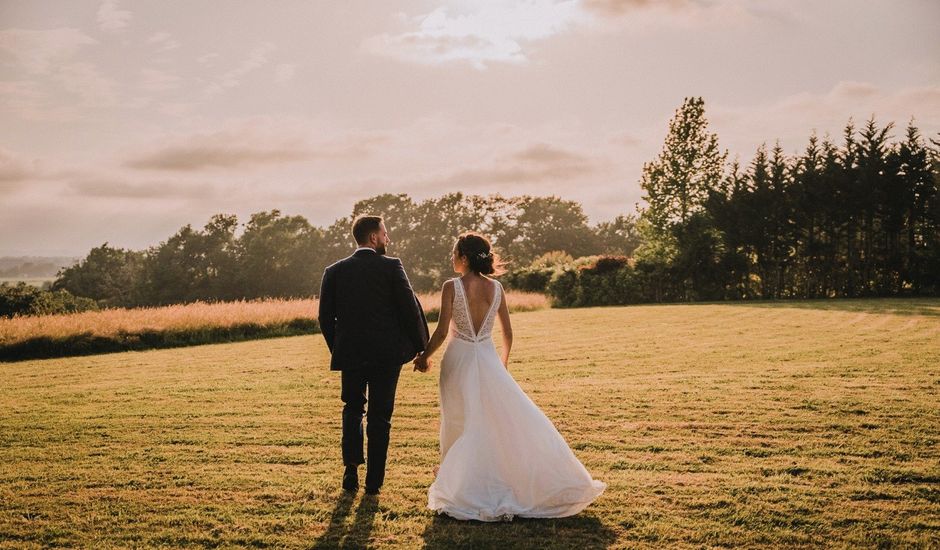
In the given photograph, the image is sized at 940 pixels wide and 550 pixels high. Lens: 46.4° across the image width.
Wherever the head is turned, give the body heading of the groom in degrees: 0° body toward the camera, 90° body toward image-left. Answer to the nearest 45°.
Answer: approximately 180°

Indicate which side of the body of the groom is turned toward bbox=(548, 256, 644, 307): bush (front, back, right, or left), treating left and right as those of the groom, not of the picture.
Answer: front

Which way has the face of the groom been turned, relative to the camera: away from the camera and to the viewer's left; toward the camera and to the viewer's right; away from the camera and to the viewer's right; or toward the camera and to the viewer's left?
away from the camera and to the viewer's right

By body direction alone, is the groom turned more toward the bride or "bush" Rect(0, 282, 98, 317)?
the bush

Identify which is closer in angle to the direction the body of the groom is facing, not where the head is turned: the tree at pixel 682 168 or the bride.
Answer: the tree

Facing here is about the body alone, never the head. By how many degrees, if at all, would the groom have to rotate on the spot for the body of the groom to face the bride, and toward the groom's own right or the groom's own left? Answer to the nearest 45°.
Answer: approximately 135° to the groom's own right

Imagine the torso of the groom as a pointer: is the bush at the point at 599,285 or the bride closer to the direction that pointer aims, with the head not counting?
the bush

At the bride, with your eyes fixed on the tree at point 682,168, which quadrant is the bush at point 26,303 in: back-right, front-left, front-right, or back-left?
front-left

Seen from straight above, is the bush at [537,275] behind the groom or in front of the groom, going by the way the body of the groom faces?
in front

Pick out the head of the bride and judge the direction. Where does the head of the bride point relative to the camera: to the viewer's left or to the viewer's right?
to the viewer's left

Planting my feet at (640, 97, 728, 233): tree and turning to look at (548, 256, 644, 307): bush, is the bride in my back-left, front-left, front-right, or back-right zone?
front-left

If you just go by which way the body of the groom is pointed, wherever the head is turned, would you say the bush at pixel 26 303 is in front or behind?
in front
